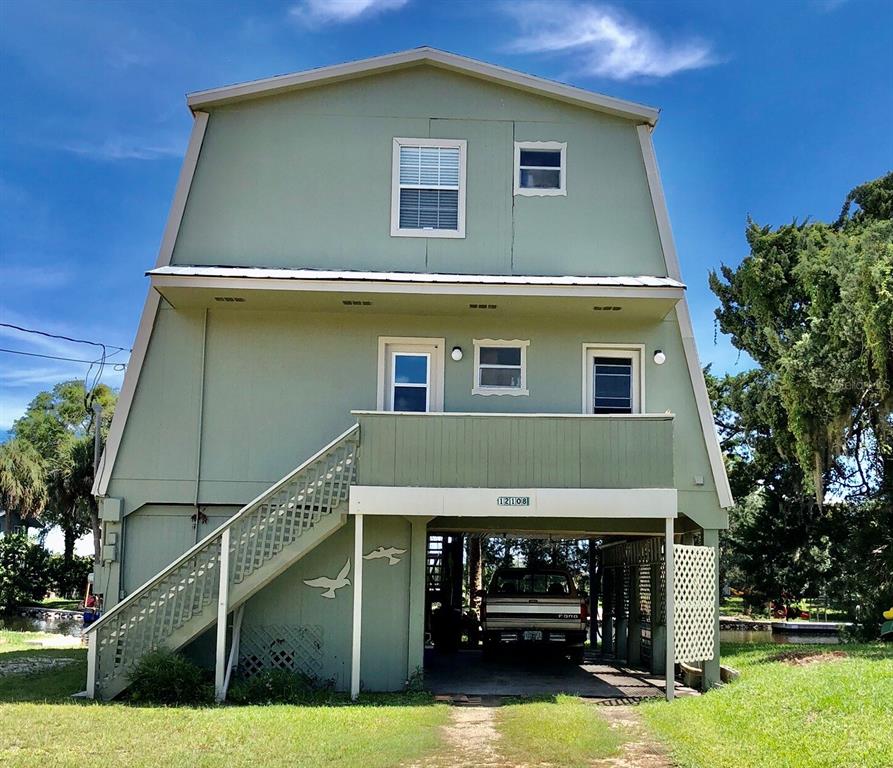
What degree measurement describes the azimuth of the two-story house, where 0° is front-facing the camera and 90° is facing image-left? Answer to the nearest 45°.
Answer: approximately 0°

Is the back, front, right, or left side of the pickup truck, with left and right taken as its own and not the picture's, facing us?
back

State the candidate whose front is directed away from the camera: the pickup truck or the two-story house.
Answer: the pickup truck

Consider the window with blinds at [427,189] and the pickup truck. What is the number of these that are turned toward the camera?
1

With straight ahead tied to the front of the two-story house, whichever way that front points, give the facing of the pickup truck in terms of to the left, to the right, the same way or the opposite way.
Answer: the opposite way

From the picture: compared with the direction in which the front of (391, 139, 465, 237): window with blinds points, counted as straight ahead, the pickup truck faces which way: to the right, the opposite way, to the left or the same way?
the opposite way

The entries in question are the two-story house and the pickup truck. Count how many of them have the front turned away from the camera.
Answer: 1

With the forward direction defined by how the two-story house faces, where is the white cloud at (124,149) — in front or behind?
behind
